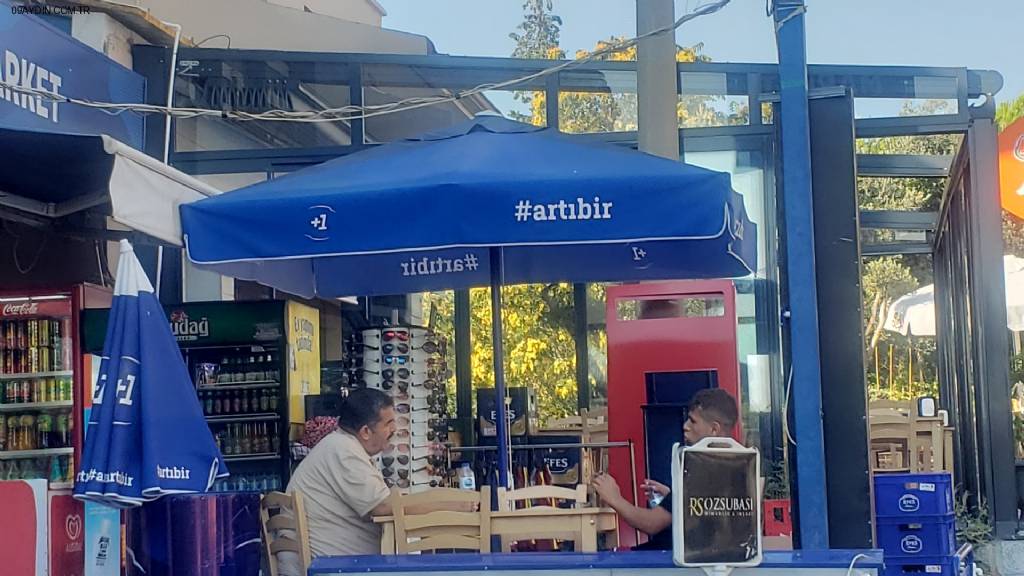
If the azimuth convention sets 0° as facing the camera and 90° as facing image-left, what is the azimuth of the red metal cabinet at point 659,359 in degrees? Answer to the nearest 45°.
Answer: approximately 0°

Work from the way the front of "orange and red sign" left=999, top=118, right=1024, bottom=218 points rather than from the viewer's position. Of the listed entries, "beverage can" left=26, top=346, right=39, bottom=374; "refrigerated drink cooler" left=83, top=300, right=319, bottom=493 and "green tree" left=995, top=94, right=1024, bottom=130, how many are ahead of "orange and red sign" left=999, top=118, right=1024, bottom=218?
2

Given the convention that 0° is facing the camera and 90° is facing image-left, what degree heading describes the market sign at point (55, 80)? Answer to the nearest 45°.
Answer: approximately 315°

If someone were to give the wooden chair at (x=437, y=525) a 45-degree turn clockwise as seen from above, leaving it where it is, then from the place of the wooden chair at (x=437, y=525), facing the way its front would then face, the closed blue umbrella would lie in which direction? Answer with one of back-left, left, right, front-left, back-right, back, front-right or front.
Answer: back-left

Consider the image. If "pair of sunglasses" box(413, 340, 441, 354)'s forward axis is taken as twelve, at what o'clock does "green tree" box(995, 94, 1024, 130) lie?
The green tree is roughly at 9 o'clock from the pair of sunglasses.

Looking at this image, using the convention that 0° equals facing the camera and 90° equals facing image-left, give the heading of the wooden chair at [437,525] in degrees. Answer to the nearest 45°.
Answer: approximately 180°

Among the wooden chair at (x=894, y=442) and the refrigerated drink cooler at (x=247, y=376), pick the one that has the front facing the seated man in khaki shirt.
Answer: the refrigerated drink cooler

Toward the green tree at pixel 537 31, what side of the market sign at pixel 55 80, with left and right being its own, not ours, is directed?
left

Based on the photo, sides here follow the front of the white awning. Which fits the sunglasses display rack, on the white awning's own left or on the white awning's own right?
on the white awning's own left

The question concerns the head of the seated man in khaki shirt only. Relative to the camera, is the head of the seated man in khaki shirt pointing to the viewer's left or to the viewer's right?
to the viewer's right

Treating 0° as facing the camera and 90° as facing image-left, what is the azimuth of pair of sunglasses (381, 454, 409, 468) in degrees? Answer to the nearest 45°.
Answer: approximately 0°
